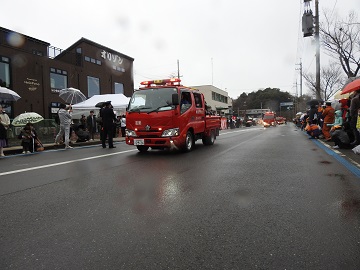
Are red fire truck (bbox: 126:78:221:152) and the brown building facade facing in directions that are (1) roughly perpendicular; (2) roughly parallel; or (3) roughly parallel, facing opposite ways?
roughly perpendicular

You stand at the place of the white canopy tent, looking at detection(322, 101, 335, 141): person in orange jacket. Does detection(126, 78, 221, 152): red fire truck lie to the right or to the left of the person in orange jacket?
right

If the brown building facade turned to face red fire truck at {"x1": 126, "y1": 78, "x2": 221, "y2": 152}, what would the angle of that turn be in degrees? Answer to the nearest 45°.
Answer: approximately 45° to its right

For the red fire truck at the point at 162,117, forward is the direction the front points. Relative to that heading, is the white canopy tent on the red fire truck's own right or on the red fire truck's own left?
on the red fire truck's own right

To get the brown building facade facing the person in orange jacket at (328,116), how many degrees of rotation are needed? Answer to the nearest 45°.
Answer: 0° — it already faces them

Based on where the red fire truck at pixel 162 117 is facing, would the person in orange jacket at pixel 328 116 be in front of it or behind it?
behind

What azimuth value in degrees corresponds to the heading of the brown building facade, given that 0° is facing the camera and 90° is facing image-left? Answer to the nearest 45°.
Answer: approximately 315°

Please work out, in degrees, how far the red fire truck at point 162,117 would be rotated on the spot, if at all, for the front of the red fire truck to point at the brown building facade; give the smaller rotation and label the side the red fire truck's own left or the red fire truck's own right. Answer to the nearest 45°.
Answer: approximately 90° to the red fire truck's own right

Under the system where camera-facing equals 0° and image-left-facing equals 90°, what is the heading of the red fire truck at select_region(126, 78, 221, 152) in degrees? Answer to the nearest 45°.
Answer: approximately 45°
